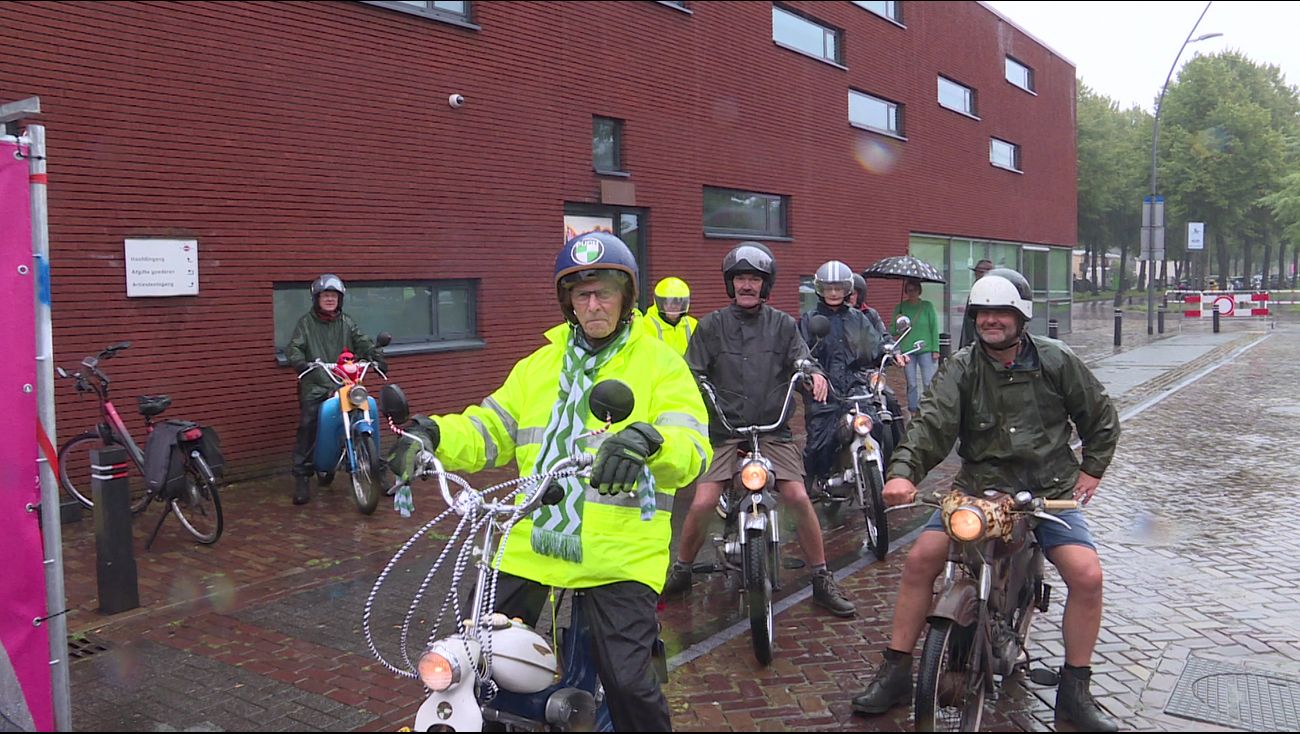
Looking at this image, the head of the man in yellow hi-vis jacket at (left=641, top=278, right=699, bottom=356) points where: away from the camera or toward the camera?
toward the camera

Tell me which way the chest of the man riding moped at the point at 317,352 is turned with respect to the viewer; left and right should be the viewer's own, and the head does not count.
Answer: facing the viewer and to the right of the viewer

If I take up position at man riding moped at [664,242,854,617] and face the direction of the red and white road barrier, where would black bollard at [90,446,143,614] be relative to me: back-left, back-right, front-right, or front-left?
back-left

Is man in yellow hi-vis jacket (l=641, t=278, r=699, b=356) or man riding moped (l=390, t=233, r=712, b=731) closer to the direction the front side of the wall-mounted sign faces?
the man riding moped

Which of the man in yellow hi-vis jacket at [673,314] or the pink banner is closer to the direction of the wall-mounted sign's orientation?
the pink banner

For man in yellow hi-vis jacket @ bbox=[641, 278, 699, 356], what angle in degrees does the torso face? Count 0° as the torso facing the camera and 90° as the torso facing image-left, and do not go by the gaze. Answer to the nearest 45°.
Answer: approximately 0°

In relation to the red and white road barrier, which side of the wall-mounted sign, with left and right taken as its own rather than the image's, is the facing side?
left

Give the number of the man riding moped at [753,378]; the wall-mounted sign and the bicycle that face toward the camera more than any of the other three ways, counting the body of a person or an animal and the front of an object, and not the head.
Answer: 2

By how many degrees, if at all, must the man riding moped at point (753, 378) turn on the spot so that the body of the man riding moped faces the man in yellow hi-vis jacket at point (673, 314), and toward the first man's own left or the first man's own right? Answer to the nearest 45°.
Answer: approximately 180°

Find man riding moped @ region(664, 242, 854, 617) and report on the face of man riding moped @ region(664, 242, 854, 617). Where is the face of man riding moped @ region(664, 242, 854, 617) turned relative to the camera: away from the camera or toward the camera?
toward the camera

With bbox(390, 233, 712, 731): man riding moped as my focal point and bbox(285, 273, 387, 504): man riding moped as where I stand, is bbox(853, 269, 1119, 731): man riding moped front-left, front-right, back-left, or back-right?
front-left

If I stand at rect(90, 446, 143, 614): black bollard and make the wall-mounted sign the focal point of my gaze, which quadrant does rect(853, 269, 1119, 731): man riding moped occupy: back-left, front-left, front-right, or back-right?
back-right

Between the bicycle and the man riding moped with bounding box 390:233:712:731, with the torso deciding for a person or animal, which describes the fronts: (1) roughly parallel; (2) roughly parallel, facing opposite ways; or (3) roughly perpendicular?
roughly perpendicular

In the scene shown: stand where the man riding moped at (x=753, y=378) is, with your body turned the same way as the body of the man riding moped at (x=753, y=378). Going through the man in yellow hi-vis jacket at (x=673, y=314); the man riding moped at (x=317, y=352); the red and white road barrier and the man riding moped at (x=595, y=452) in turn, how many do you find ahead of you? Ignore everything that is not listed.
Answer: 1

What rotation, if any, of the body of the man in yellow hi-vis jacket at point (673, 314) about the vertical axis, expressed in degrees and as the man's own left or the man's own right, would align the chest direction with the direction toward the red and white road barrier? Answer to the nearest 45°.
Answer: approximately 135° to the man's own left

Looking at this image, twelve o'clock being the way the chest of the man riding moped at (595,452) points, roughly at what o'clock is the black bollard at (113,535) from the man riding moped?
The black bollard is roughly at 3 o'clock from the man riding moped.

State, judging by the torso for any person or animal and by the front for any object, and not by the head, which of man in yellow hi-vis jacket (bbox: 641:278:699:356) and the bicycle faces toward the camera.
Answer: the man in yellow hi-vis jacket

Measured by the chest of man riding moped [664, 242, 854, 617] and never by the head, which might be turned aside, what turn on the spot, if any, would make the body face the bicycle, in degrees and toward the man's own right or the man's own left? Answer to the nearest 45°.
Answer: approximately 90° to the man's own right

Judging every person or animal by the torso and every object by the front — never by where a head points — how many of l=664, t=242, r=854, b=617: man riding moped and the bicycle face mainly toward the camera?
1

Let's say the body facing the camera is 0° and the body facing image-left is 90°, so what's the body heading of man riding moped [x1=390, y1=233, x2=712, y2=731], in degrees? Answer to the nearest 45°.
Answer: approximately 45°

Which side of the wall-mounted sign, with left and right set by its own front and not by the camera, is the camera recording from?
front
